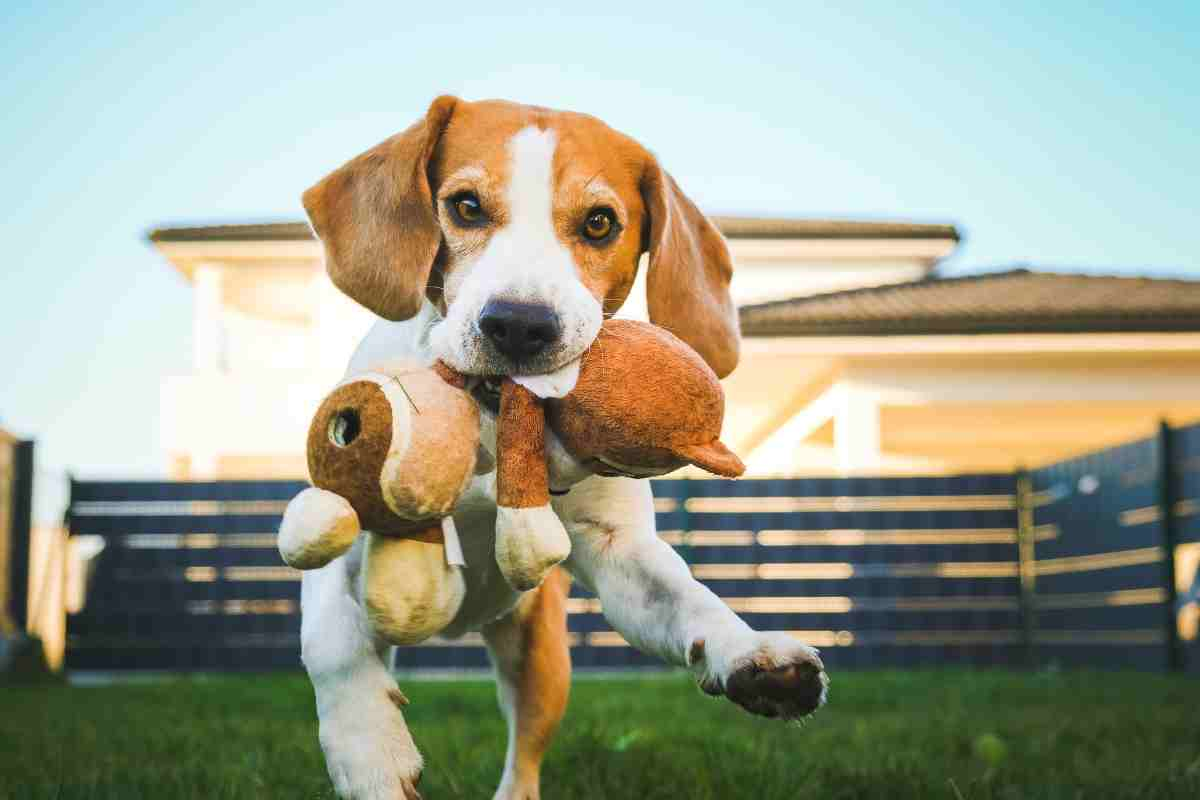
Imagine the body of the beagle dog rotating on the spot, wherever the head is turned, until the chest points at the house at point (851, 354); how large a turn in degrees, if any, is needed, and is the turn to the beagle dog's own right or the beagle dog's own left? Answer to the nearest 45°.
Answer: approximately 180°

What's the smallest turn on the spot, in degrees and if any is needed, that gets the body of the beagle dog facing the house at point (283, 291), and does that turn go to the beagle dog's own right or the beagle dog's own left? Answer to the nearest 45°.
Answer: approximately 180°

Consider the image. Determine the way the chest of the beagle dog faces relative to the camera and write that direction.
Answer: toward the camera

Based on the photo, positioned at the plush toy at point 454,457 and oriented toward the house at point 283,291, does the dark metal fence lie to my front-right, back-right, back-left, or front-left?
front-right
